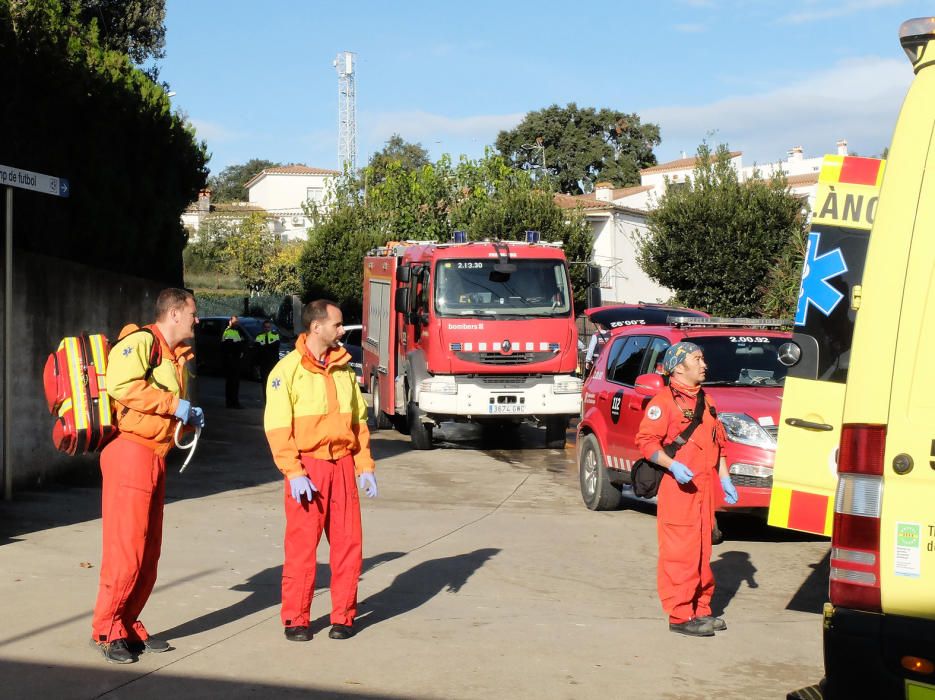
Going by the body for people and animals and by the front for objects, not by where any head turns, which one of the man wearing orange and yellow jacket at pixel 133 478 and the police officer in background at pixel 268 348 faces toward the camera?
the police officer in background

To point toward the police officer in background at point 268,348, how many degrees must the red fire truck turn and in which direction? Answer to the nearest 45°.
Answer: approximately 135° to its right

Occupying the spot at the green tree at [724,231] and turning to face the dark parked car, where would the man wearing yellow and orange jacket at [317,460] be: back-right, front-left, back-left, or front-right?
front-left

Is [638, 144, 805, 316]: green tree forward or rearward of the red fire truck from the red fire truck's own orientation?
rearward

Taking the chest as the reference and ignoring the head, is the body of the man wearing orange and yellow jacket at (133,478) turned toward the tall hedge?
no

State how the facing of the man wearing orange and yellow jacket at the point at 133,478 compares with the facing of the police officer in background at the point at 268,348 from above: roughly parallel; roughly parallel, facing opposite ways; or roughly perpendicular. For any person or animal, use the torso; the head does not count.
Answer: roughly perpendicular

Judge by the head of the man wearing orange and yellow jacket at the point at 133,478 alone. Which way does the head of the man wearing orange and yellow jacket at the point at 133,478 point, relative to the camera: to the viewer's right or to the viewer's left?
to the viewer's right

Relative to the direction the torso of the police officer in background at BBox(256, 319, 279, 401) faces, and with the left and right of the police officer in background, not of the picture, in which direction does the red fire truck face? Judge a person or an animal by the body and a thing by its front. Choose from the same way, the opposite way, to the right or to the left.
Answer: the same way

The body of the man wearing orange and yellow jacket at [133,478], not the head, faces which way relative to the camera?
to the viewer's right

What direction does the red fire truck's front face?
toward the camera

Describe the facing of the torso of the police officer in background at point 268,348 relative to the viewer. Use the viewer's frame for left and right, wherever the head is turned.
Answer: facing the viewer

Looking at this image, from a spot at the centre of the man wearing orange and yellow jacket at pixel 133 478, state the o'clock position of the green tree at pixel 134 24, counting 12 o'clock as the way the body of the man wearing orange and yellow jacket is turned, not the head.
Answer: The green tree is roughly at 9 o'clock from the man wearing orange and yellow jacket.

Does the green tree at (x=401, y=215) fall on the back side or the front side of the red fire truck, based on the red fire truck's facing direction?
on the back side

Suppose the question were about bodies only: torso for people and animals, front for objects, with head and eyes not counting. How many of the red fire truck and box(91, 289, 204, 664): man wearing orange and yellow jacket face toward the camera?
1

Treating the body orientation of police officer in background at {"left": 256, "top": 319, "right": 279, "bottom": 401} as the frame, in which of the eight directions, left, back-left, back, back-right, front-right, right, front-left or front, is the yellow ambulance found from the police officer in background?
front
